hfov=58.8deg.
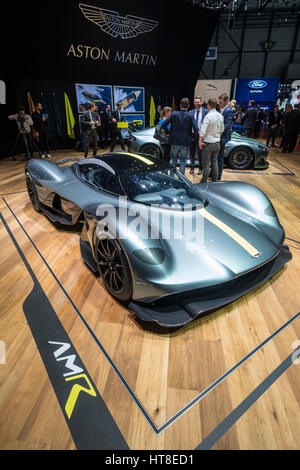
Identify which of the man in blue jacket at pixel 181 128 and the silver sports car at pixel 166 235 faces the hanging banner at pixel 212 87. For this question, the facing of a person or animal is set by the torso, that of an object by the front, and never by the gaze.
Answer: the man in blue jacket

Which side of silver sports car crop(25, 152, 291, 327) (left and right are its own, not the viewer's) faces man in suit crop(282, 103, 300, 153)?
left

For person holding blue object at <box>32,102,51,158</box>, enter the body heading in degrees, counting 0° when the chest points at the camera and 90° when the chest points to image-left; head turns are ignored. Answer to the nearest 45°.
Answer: approximately 315°

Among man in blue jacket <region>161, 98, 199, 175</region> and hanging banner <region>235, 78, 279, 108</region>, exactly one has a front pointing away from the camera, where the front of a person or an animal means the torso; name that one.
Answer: the man in blue jacket

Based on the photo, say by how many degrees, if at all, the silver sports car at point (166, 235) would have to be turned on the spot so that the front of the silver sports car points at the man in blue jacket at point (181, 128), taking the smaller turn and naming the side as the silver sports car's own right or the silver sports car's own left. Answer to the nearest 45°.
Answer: approximately 135° to the silver sports car's own left

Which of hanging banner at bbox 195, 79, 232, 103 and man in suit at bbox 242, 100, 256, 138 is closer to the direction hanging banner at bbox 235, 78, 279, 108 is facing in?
the man in suit

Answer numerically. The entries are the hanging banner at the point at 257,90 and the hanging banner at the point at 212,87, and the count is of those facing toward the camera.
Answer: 2

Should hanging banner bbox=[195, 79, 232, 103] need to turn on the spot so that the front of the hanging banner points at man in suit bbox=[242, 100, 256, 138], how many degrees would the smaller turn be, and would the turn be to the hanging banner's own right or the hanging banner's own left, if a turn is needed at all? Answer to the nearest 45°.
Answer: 0° — it already faces them

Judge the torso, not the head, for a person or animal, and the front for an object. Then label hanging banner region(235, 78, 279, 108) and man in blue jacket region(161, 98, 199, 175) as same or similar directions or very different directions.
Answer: very different directions
